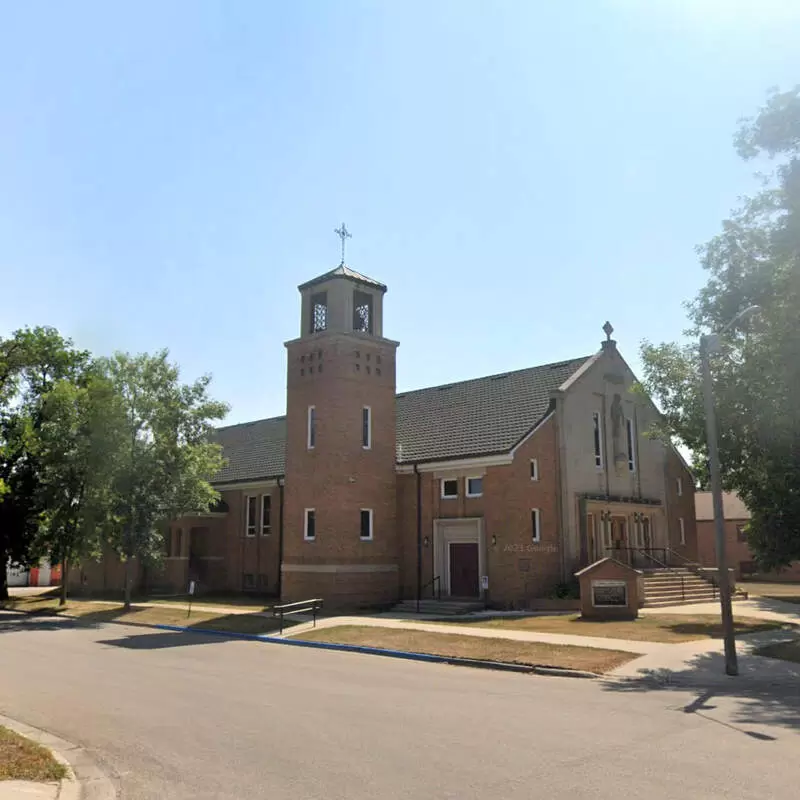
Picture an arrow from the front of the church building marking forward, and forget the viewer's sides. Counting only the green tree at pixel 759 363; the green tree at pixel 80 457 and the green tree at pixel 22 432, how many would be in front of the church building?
1

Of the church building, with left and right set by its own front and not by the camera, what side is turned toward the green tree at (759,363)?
front

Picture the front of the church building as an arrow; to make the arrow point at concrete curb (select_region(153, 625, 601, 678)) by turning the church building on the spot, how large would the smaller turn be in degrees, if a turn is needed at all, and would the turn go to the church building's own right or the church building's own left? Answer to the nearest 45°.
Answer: approximately 45° to the church building's own right

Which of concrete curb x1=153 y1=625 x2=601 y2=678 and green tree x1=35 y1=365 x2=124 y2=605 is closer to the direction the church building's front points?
the concrete curb

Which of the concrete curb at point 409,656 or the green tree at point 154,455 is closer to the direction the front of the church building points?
the concrete curb

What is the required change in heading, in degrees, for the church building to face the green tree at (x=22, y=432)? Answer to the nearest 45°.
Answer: approximately 135° to its right

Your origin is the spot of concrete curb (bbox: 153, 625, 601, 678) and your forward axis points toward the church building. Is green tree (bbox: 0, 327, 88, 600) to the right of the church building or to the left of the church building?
left

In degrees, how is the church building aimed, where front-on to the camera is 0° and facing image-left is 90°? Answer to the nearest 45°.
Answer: approximately 315°

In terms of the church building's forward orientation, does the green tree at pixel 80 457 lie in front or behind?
behind

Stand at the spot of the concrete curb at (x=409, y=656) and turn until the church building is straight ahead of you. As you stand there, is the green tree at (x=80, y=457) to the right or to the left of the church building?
left
